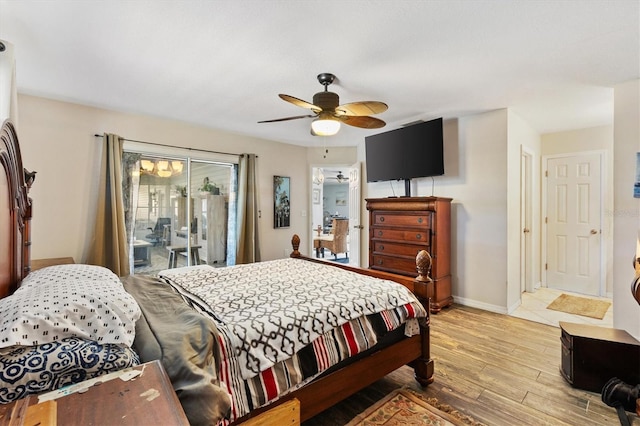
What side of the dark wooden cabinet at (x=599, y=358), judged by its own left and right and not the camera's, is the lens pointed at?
left

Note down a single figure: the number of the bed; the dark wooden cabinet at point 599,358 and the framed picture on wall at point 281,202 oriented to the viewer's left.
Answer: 1

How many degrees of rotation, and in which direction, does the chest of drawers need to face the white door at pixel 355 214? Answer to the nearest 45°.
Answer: approximately 90° to its right

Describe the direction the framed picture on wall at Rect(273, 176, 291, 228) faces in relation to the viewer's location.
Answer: facing the viewer and to the right of the viewer

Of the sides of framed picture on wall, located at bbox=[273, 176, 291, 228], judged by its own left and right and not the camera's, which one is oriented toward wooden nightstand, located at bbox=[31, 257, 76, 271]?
right

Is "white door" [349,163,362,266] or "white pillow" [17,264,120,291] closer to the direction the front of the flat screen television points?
the white pillow

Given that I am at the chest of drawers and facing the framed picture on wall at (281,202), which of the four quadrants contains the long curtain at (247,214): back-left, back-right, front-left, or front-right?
front-left

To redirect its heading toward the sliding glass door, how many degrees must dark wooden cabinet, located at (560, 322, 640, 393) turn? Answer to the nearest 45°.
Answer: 0° — it already faces it

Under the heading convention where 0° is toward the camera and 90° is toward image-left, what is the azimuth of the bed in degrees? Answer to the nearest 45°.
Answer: approximately 225°

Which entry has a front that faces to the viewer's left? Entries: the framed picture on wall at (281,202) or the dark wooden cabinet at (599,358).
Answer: the dark wooden cabinet

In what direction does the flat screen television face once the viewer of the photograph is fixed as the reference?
facing the viewer and to the left of the viewer

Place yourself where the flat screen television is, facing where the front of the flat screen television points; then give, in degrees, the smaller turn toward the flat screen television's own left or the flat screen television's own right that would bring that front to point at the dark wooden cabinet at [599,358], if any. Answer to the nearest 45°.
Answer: approximately 90° to the flat screen television's own left
